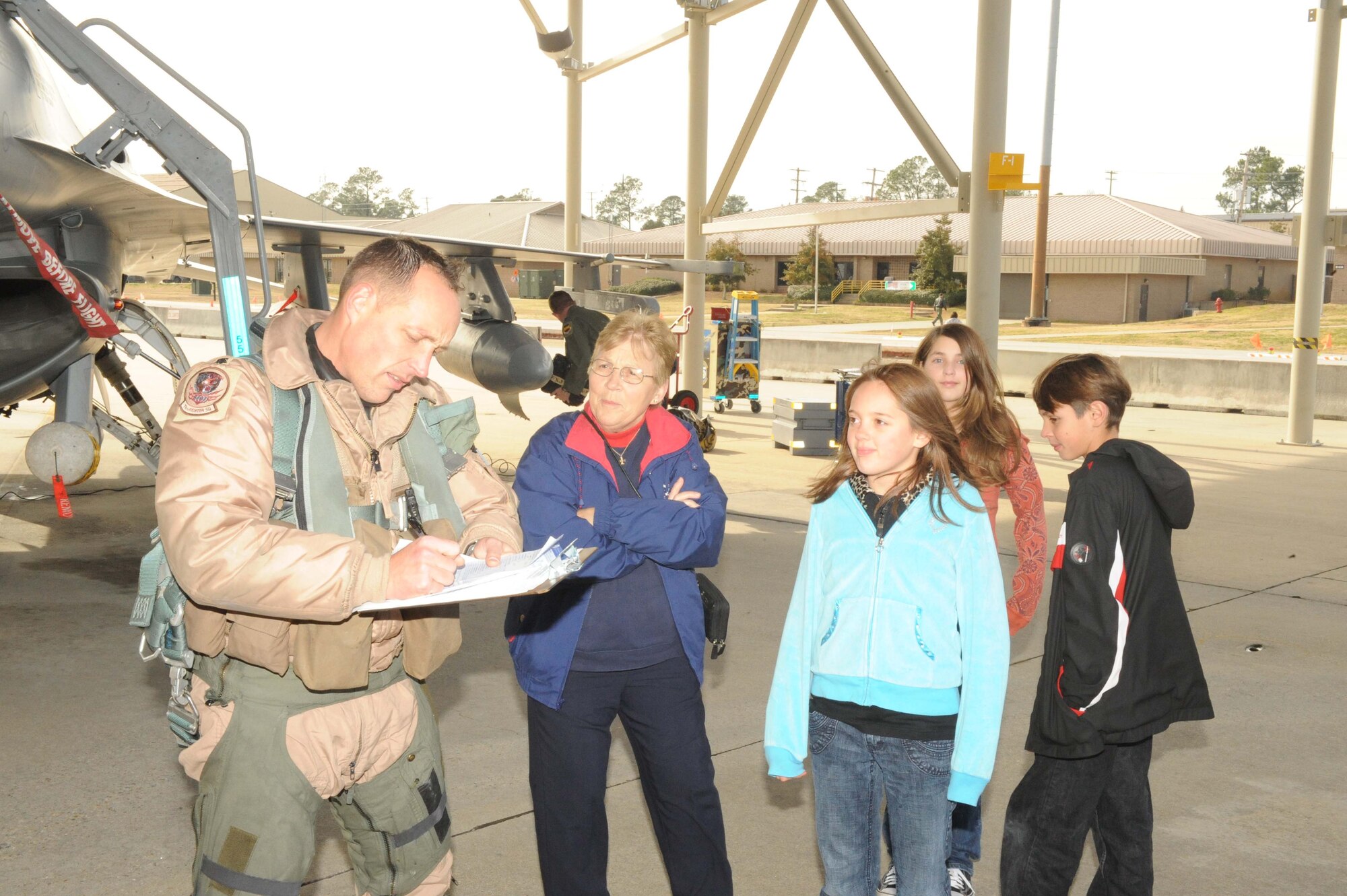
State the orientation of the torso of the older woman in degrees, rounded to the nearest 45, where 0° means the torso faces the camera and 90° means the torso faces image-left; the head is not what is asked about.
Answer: approximately 0°

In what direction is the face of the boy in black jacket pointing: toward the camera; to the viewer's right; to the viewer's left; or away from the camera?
to the viewer's left

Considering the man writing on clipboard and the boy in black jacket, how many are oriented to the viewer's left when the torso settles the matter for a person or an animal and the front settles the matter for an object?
1

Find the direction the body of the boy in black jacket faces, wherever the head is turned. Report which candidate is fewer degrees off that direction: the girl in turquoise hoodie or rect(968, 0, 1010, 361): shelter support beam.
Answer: the girl in turquoise hoodie

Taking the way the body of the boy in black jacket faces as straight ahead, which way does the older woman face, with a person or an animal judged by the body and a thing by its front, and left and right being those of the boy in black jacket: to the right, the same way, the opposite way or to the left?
to the left

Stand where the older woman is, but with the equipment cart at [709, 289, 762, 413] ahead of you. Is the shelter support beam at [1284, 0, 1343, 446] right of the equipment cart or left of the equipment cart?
right

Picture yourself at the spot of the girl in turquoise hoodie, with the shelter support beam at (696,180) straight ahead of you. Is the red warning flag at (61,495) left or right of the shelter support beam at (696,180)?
left

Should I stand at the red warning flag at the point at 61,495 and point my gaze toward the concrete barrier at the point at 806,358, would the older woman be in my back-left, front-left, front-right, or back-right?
back-right

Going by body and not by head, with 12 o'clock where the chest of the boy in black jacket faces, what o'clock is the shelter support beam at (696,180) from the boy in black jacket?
The shelter support beam is roughly at 2 o'clock from the boy in black jacket.

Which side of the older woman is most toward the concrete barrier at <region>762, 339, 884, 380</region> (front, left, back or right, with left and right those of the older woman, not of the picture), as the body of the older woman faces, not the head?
back

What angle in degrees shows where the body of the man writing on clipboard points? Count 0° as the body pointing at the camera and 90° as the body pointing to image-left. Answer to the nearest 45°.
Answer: approximately 315°

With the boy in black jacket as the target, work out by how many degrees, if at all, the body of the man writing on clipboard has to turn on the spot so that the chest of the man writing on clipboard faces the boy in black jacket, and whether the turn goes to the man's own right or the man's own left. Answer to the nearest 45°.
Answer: approximately 45° to the man's own left

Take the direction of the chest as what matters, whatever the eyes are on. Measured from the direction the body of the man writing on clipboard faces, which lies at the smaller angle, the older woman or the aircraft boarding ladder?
the older woman

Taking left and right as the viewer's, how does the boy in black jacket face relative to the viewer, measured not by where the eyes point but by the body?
facing to the left of the viewer

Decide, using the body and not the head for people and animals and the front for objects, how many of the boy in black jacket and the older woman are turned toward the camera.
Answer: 1

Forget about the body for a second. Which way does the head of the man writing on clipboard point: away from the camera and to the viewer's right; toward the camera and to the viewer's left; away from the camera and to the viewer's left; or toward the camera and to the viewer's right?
toward the camera and to the viewer's right

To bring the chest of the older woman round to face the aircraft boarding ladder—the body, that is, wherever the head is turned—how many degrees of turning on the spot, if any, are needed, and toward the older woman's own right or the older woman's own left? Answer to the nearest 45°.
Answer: approximately 135° to the older woman's own right
